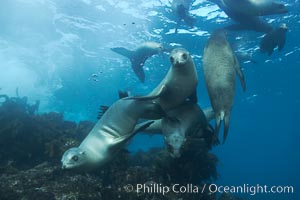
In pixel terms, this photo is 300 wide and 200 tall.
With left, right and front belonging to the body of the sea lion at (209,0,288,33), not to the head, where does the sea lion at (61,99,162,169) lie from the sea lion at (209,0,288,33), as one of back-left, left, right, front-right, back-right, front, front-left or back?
back-right

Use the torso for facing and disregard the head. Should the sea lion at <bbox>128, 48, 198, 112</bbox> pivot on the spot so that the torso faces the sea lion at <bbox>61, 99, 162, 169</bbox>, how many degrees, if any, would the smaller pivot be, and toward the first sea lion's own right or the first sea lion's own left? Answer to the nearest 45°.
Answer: approximately 90° to the first sea lion's own right

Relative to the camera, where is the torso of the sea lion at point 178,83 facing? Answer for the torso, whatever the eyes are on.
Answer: toward the camera

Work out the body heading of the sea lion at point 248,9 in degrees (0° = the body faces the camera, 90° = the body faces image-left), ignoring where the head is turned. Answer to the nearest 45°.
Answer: approximately 270°

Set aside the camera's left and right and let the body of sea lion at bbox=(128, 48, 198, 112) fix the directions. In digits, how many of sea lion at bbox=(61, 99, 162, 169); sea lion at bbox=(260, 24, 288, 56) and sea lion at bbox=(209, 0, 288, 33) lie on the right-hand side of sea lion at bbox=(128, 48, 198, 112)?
1

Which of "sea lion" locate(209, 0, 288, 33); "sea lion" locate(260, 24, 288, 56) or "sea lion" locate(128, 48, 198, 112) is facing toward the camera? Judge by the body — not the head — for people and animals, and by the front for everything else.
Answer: "sea lion" locate(128, 48, 198, 112)
